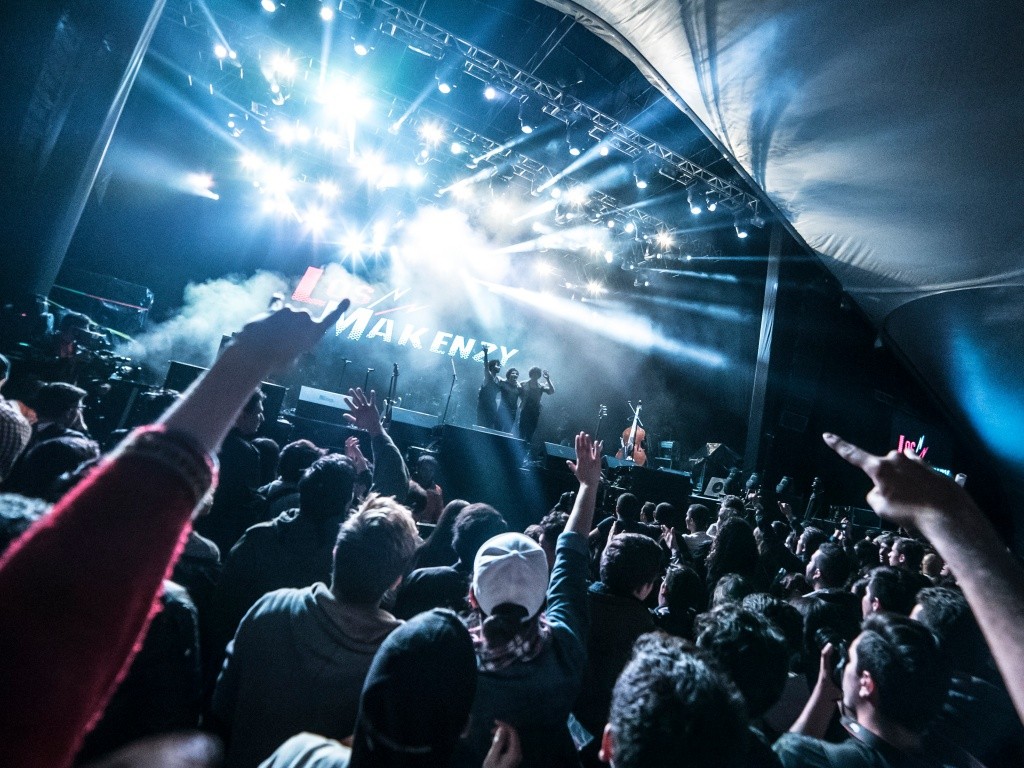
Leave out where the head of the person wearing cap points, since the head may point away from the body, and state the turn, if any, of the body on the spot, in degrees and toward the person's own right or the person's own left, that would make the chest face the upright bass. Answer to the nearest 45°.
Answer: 0° — they already face it

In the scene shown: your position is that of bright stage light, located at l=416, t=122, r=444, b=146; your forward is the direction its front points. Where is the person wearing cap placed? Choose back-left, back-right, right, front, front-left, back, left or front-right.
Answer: front

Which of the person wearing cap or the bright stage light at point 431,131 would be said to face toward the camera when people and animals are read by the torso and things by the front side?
the bright stage light

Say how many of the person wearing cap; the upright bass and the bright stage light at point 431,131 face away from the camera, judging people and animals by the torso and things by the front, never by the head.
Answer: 1

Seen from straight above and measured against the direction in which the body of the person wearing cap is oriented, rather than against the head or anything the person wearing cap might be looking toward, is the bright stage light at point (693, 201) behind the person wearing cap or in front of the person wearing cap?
in front

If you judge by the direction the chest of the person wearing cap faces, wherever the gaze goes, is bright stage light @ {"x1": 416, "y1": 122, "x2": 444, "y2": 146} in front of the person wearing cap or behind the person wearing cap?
in front

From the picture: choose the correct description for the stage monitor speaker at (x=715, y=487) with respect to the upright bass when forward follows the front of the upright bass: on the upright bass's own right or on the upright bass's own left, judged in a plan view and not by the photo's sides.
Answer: on the upright bass's own left

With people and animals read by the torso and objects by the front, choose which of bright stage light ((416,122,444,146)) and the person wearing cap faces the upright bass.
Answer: the person wearing cap

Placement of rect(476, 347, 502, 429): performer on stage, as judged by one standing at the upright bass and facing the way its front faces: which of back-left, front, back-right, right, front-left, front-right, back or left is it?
front-right

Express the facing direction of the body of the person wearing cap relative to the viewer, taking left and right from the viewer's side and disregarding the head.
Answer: facing away from the viewer

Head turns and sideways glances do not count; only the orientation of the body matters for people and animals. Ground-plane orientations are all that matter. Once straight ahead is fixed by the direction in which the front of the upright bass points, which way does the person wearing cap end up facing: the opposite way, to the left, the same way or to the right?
the opposite way

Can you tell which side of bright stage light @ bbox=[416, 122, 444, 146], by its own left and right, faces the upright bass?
left

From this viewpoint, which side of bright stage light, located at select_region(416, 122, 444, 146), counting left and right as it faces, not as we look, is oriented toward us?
front

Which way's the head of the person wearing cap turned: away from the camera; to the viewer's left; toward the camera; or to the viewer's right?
away from the camera

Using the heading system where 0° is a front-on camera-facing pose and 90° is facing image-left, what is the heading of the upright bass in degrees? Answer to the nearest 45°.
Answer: approximately 0°
